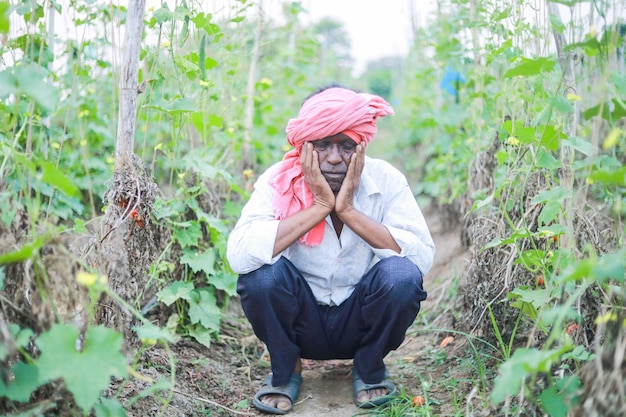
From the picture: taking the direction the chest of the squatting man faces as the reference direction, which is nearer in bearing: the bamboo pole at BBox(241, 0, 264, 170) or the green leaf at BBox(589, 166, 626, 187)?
the green leaf

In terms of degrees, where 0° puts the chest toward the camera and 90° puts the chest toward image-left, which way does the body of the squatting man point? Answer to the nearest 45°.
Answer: approximately 0°

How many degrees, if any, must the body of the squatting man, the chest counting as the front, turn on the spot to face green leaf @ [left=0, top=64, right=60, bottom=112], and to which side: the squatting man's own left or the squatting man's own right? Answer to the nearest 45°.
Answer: approximately 45° to the squatting man's own right

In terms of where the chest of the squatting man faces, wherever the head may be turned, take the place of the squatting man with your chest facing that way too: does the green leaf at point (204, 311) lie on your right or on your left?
on your right

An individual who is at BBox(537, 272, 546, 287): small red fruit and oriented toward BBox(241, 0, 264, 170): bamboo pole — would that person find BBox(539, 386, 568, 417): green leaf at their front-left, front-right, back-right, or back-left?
back-left

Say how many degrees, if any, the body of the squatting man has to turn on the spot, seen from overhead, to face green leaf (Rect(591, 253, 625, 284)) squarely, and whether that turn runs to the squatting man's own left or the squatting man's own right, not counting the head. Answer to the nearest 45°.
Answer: approximately 45° to the squatting man's own left

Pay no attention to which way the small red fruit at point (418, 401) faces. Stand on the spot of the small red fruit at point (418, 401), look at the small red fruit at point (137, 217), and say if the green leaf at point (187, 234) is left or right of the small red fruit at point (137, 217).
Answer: right

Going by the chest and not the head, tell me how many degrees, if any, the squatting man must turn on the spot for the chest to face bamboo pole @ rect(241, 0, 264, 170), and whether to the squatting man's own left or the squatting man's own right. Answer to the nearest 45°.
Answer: approximately 180°

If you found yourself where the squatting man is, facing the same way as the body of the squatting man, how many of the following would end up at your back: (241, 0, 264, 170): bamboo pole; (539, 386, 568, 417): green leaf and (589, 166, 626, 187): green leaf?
1

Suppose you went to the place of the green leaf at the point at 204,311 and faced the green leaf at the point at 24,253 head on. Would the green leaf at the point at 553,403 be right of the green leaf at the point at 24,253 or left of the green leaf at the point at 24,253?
left
